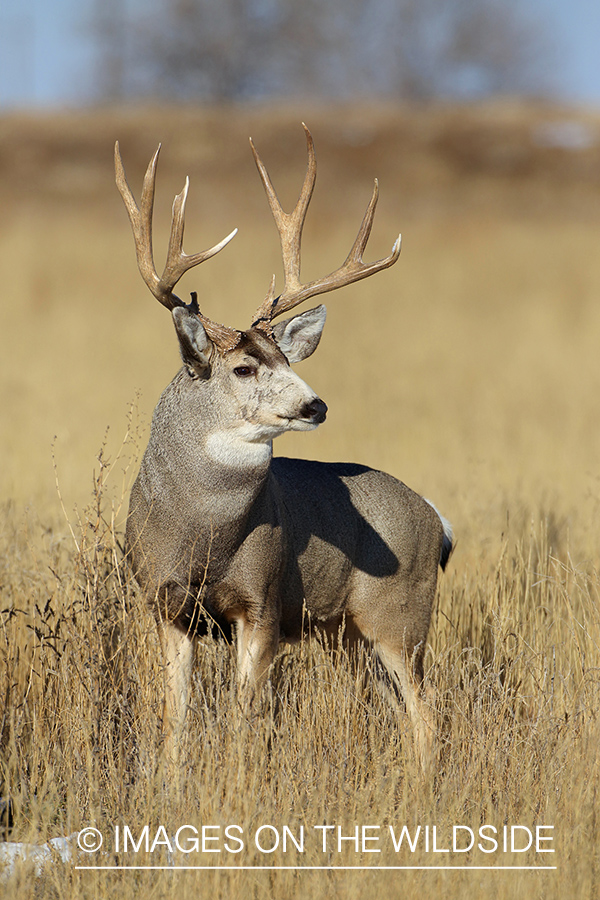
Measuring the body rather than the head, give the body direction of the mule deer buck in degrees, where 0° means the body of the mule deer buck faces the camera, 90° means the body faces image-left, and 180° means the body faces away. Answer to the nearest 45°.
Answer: approximately 45°
